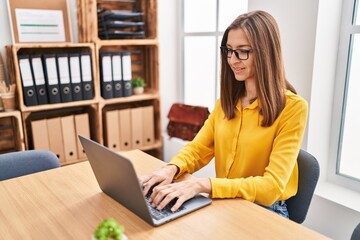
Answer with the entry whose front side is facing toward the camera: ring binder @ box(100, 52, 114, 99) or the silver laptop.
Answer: the ring binder

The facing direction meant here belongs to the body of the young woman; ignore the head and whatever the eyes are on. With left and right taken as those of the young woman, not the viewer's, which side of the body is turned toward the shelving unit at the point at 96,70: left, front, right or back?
right

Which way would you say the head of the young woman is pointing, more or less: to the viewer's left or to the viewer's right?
to the viewer's left

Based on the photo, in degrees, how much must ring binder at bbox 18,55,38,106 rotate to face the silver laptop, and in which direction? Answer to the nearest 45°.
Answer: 0° — it already faces it

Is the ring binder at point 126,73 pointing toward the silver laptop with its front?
yes

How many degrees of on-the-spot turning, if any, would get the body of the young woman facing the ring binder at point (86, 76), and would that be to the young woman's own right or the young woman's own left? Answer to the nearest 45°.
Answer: approximately 90° to the young woman's own right

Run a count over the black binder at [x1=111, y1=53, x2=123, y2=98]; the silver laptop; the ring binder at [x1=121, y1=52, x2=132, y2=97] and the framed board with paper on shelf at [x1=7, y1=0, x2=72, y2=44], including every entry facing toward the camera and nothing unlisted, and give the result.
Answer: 3

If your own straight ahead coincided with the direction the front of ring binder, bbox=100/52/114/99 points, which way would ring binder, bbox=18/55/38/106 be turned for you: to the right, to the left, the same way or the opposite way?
the same way

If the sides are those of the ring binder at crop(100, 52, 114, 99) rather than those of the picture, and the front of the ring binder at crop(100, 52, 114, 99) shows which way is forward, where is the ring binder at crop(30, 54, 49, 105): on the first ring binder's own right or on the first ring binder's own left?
on the first ring binder's own right

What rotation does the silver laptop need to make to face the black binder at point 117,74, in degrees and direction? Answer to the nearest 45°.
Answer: approximately 45° to its left

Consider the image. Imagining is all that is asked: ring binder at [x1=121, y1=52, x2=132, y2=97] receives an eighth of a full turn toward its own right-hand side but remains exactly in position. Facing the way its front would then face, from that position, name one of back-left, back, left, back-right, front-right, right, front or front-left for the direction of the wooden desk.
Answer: front-left

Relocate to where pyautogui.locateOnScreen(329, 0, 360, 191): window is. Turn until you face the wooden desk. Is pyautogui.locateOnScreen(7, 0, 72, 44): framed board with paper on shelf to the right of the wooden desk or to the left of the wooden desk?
right

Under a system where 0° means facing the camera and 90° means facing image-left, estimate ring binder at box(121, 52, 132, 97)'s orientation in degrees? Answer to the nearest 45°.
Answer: approximately 0°

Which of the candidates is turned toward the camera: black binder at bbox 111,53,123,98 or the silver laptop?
the black binder

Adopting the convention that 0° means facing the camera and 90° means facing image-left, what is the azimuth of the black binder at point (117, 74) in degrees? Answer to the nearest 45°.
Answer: approximately 0°

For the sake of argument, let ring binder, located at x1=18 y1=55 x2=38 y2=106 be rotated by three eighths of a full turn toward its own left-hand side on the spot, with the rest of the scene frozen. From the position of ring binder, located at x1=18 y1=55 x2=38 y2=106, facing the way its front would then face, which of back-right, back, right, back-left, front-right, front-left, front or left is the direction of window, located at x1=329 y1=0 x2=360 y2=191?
right

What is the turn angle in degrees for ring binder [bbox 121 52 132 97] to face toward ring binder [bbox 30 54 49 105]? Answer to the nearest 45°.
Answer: approximately 45° to its right
